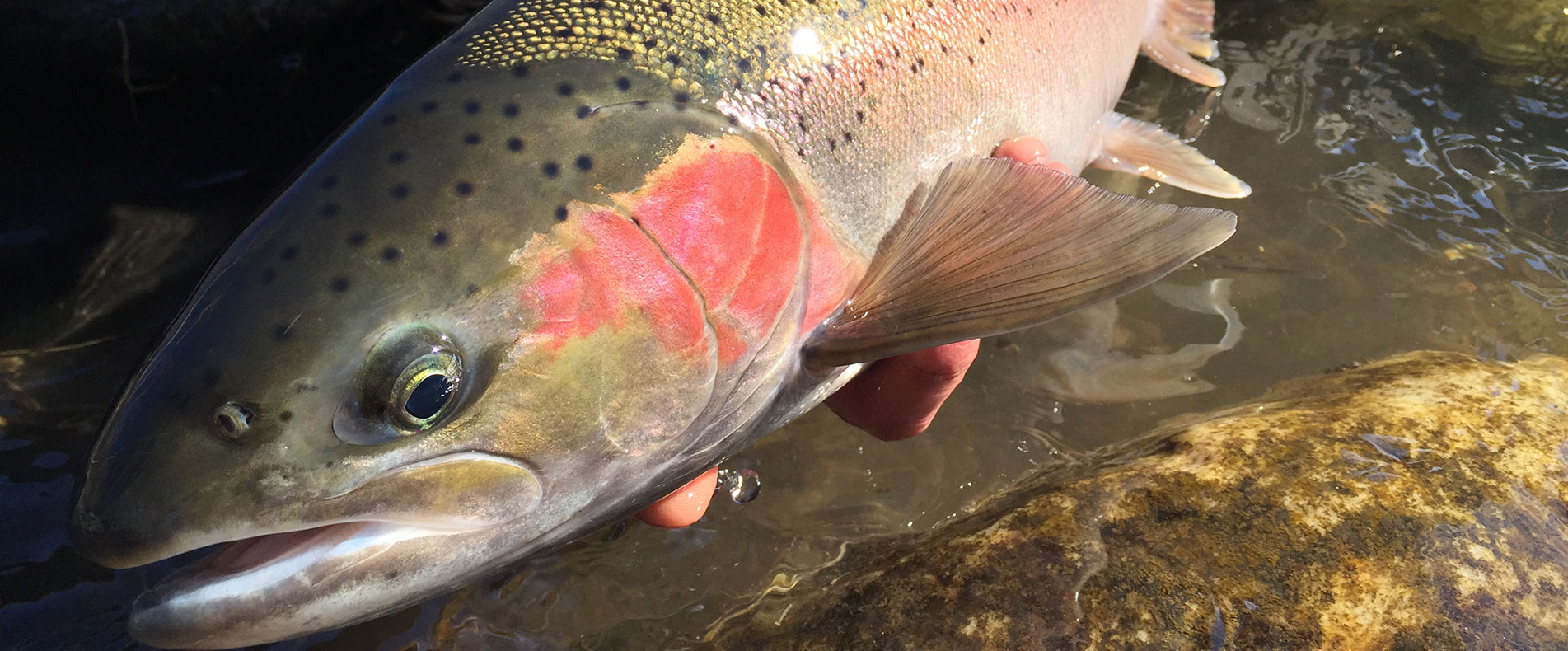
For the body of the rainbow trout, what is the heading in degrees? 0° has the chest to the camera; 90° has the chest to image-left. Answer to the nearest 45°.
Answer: approximately 45°
